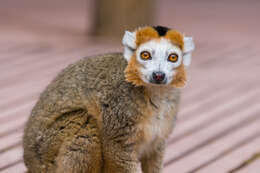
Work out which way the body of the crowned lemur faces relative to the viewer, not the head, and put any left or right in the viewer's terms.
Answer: facing the viewer and to the right of the viewer
